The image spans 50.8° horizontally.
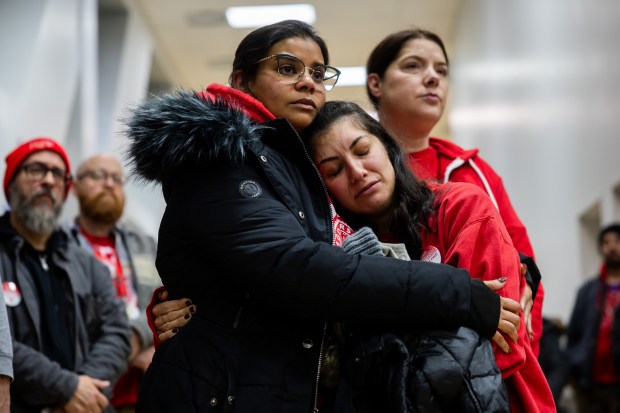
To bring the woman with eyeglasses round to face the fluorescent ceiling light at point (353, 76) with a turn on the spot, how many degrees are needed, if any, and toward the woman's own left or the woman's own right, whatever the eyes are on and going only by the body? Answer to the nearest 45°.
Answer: approximately 90° to the woman's own left

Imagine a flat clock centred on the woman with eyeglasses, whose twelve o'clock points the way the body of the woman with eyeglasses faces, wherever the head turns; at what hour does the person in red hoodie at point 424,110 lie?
The person in red hoodie is roughly at 10 o'clock from the woman with eyeglasses.

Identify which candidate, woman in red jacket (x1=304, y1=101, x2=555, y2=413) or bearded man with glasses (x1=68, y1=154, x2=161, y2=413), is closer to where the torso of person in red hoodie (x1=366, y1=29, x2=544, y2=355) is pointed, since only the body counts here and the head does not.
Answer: the woman in red jacket

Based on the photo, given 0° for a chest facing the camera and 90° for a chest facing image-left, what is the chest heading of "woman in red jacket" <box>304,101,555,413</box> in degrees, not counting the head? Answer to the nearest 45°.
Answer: approximately 45°

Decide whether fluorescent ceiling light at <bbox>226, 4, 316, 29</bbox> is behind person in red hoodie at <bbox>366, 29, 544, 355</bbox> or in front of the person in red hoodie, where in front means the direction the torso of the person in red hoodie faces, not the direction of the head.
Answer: behind

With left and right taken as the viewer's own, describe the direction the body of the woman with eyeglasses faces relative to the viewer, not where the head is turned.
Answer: facing to the right of the viewer

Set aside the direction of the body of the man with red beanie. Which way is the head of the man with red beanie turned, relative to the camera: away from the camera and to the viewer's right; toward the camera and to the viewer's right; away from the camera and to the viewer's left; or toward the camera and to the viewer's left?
toward the camera and to the viewer's right

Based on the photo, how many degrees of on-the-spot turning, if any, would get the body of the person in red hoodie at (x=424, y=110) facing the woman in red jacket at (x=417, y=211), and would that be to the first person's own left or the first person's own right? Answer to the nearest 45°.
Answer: approximately 45° to the first person's own right

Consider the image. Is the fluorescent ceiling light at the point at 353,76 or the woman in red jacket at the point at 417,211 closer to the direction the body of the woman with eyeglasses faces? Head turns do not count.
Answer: the woman in red jacket
